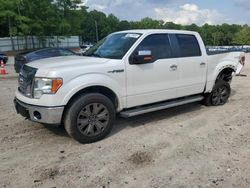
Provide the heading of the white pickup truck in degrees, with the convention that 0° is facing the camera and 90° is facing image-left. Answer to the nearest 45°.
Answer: approximately 45°

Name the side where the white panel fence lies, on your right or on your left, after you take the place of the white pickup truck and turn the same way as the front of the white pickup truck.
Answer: on your right
